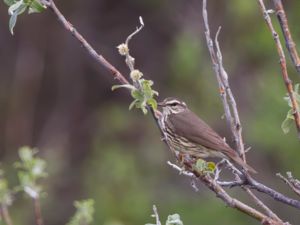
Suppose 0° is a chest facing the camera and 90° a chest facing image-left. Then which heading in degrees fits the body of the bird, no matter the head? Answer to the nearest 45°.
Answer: approximately 90°

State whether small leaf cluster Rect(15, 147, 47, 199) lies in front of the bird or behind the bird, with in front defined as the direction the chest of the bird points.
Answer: in front
